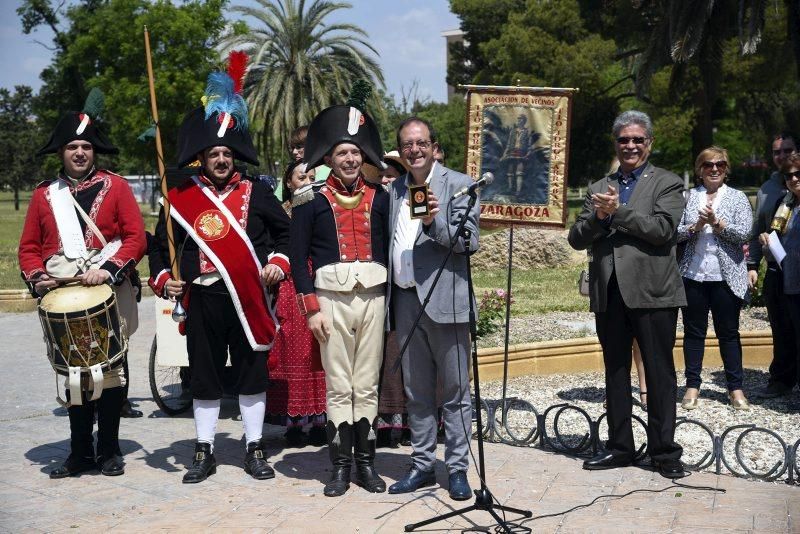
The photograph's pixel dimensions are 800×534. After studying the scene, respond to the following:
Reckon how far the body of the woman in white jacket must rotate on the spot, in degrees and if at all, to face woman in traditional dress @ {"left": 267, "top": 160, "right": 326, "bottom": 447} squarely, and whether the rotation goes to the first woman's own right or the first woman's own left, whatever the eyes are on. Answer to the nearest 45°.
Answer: approximately 45° to the first woman's own right

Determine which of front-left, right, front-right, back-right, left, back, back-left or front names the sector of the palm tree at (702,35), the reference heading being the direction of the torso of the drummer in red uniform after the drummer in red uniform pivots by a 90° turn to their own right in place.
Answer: back-right

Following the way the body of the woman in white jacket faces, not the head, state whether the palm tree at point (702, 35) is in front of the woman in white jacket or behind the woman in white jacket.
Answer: behind

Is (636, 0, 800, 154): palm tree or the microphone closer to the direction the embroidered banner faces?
the microphone

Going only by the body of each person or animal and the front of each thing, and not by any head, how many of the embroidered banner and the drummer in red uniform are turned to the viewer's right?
0

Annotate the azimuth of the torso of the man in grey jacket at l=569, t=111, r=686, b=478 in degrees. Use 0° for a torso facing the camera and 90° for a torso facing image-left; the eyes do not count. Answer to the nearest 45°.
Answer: approximately 45°

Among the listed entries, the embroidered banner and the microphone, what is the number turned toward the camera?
1
